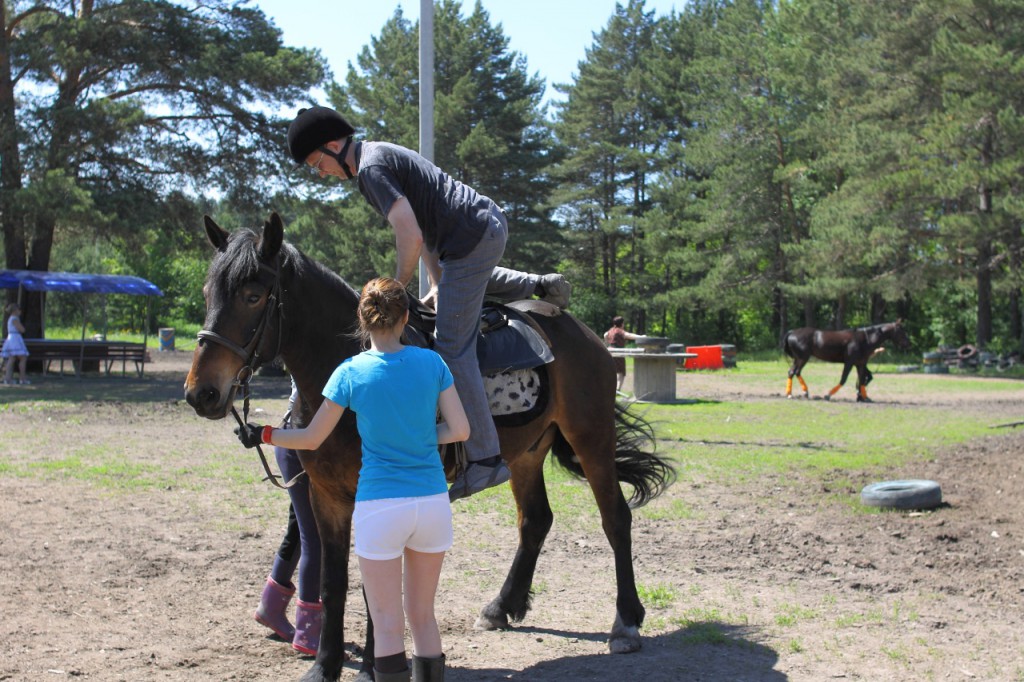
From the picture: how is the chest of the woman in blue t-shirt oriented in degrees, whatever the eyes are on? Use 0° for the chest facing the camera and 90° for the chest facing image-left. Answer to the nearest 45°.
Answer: approximately 180°

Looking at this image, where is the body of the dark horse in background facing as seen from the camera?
to the viewer's right

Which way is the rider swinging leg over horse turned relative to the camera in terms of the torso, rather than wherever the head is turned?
to the viewer's left

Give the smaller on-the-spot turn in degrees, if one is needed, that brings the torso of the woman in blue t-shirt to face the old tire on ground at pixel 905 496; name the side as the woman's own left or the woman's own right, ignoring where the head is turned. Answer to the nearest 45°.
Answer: approximately 45° to the woman's own right

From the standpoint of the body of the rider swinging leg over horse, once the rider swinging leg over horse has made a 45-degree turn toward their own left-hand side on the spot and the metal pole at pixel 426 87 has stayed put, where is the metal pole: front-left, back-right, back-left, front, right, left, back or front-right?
back-right

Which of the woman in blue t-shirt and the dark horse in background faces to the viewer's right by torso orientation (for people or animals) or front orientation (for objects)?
the dark horse in background

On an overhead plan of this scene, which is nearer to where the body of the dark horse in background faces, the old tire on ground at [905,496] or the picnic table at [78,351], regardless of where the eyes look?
the old tire on ground

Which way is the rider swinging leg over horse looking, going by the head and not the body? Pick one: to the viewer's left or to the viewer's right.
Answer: to the viewer's left

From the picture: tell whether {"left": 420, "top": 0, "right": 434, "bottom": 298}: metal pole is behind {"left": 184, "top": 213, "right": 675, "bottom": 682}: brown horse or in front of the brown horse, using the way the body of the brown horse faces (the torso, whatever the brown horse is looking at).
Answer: behind

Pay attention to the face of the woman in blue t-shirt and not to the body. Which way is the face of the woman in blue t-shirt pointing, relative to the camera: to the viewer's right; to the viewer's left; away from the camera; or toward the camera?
away from the camera

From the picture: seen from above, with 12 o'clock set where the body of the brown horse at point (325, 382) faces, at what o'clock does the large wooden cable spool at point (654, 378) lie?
The large wooden cable spool is roughly at 5 o'clock from the brown horse.

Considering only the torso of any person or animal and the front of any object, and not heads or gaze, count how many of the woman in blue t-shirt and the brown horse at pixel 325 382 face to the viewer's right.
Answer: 0
